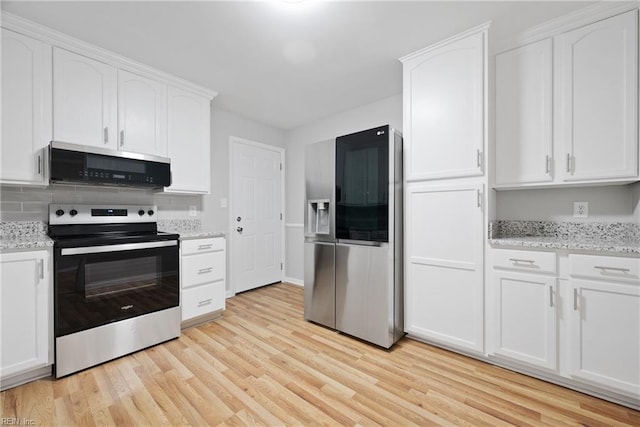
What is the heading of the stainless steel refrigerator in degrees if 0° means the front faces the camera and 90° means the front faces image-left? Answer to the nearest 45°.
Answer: approximately 45°

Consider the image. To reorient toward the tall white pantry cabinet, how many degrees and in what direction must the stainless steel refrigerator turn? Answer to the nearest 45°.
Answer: approximately 135° to its left

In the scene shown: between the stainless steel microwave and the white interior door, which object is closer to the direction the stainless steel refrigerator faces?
the stainless steel microwave

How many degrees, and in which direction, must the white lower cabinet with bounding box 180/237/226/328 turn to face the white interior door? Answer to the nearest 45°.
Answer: approximately 90° to its left

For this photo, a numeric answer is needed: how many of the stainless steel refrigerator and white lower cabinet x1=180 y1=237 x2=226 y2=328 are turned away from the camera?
0

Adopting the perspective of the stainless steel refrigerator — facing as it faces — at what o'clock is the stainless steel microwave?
The stainless steel microwave is roughly at 1 o'clock from the stainless steel refrigerator.

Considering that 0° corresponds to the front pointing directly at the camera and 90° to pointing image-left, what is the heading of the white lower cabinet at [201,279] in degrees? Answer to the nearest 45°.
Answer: approximately 315°

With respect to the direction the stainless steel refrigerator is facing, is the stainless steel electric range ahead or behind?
ahead

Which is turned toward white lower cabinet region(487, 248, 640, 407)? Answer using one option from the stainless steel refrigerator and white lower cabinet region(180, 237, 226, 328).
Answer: white lower cabinet region(180, 237, 226, 328)

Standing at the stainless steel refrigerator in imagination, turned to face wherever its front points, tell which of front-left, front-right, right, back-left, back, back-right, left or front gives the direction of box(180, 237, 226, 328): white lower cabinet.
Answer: front-right

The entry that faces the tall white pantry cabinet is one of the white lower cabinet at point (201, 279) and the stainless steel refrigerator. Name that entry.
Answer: the white lower cabinet

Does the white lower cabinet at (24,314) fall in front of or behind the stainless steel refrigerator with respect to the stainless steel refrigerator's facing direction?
in front

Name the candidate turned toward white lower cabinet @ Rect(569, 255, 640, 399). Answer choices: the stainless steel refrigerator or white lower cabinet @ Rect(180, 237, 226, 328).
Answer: white lower cabinet @ Rect(180, 237, 226, 328)

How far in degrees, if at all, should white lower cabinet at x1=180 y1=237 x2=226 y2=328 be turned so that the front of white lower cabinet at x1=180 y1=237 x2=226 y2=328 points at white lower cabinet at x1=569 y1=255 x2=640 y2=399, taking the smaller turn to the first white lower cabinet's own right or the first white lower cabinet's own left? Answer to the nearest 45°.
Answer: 0° — it already faces it
